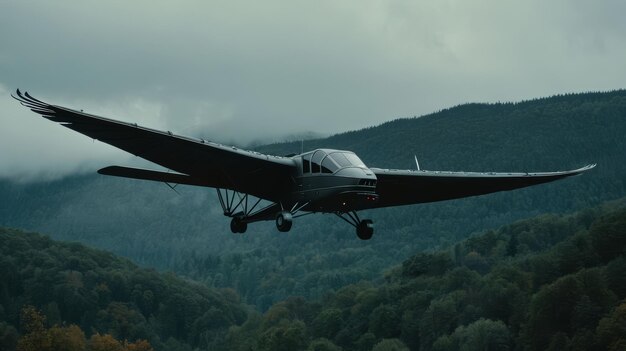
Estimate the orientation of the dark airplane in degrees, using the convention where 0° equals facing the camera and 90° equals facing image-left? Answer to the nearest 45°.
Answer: approximately 315°
